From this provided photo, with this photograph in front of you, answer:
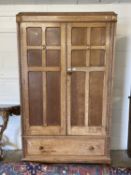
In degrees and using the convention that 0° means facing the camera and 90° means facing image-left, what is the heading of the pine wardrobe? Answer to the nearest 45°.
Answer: approximately 0°
